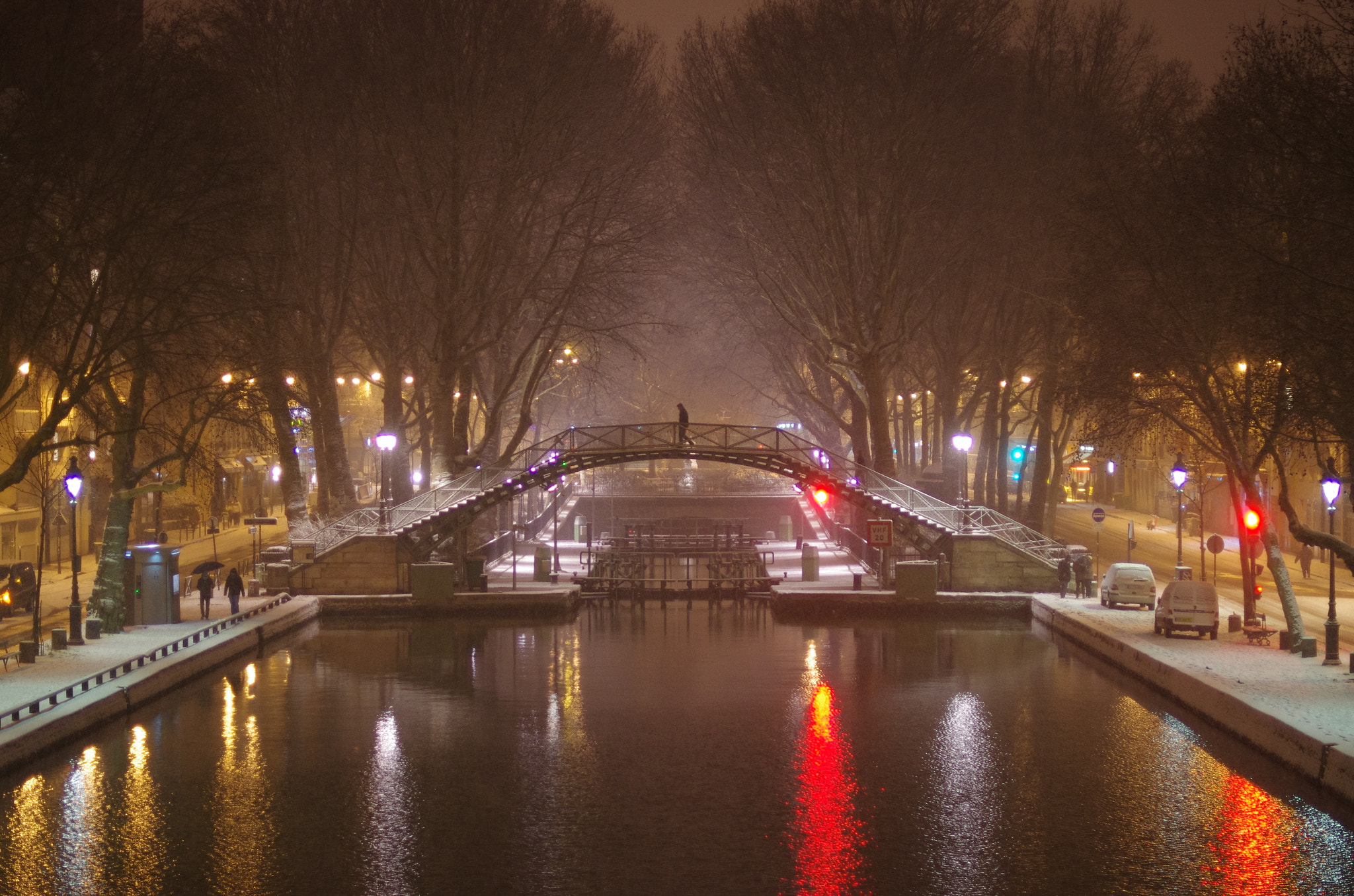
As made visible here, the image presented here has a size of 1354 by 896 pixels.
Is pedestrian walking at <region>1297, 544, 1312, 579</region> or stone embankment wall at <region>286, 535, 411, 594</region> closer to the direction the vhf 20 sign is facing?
the stone embankment wall

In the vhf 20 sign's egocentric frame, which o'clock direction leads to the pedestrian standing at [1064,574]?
The pedestrian standing is roughly at 9 o'clock from the vhf 20 sign.

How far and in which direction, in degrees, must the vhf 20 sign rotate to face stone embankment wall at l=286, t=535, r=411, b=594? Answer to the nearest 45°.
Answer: approximately 90° to its right

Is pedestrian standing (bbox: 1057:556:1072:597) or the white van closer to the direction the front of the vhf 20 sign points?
the white van

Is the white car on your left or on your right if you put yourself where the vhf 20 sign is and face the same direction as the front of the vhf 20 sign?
on your left

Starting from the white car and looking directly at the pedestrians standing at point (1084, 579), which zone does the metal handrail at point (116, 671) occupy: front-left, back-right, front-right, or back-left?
back-left

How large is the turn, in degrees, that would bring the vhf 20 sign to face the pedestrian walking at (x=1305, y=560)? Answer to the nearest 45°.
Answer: approximately 135° to its left

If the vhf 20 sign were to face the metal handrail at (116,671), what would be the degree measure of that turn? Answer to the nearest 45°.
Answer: approximately 45° to its right

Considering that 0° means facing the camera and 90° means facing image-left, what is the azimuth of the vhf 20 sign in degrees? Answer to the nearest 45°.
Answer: approximately 0°

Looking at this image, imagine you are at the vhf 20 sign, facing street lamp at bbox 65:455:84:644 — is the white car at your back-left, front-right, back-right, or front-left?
back-left

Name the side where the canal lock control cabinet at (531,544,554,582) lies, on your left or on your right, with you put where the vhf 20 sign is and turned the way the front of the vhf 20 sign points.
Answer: on your right

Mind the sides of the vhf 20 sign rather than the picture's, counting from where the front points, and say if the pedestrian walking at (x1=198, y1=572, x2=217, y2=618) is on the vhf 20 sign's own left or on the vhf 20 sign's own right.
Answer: on the vhf 20 sign's own right

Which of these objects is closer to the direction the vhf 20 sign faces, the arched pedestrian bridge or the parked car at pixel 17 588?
the parked car
